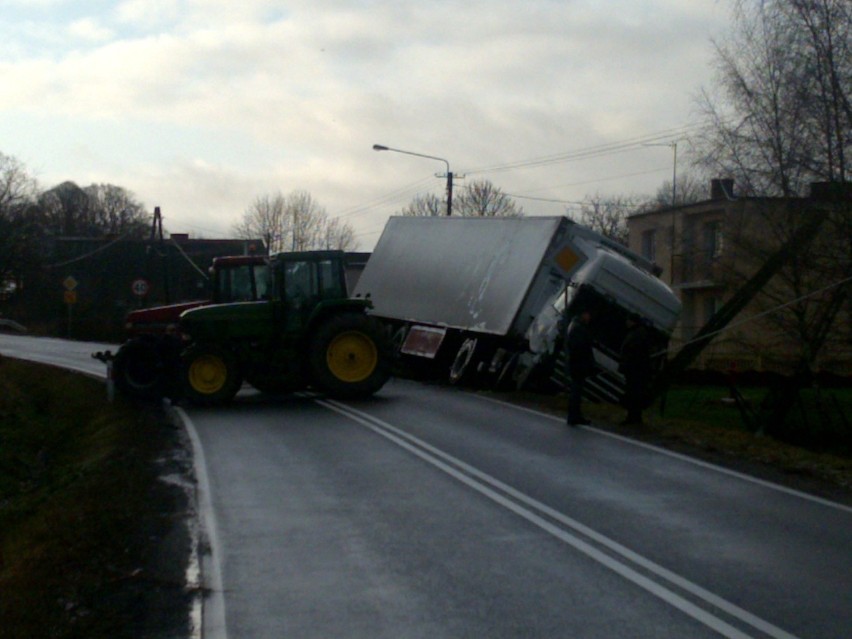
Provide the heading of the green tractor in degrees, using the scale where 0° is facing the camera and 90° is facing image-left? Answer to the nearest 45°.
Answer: approximately 90°

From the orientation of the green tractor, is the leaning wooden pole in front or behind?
behind

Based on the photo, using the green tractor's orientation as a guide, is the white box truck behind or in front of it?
behind

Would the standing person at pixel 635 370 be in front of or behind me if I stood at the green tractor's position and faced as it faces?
behind
